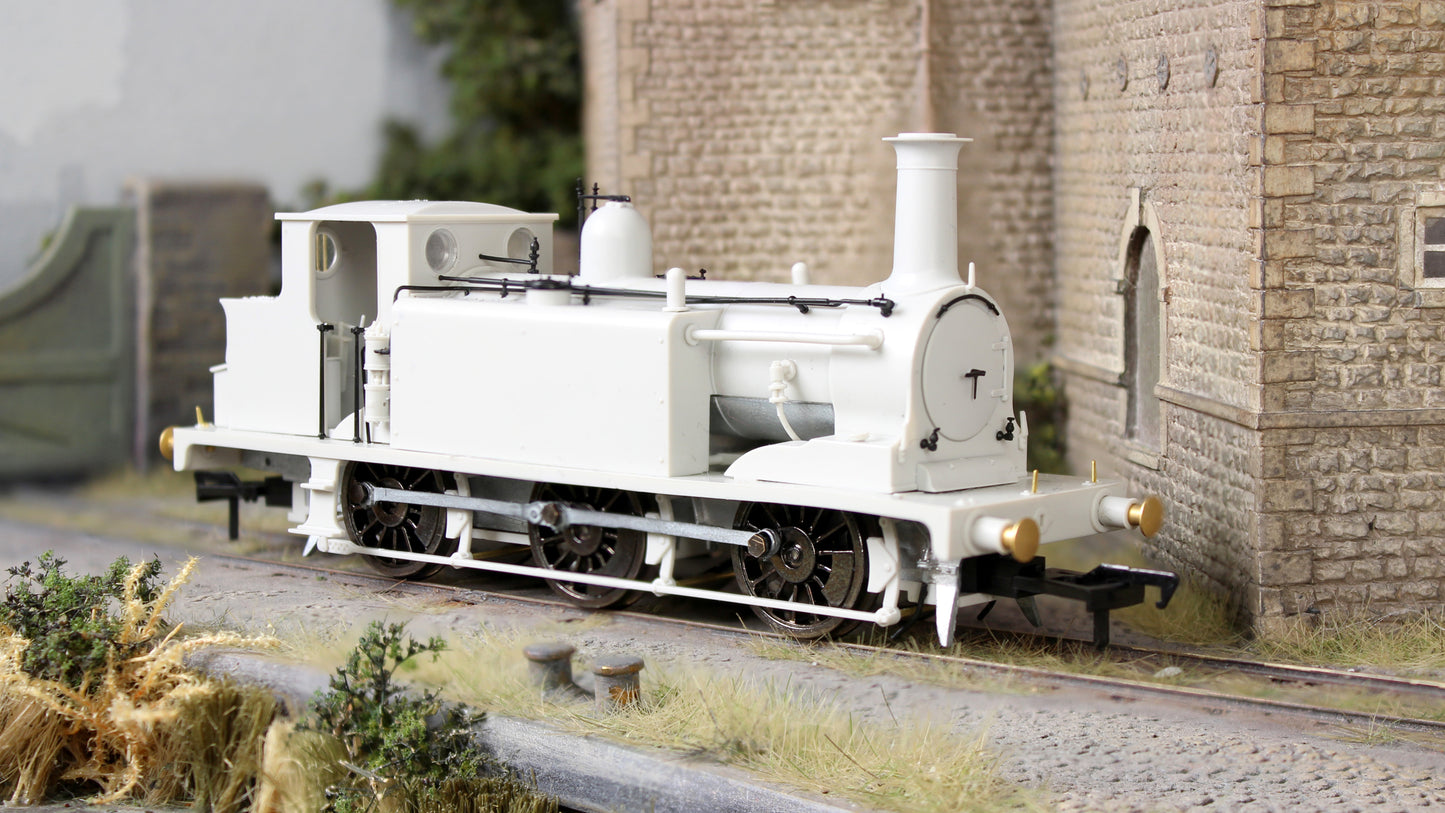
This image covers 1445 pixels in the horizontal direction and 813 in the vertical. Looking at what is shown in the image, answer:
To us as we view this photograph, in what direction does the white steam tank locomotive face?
facing the viewer and to the right of the viewer

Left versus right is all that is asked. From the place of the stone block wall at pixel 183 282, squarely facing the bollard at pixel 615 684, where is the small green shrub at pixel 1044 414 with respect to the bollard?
left

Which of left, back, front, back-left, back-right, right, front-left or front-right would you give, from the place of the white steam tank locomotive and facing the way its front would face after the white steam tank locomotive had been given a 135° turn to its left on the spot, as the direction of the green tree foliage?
front

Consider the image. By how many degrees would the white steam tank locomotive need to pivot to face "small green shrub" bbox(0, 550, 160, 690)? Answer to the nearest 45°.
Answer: approximately 135° to its right

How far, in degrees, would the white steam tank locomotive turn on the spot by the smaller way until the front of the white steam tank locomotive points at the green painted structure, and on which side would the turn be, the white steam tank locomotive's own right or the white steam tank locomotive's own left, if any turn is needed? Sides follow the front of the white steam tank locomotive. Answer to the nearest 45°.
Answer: approximately 180°

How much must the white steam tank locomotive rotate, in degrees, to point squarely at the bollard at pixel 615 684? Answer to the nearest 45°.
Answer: approximately 45° to its right

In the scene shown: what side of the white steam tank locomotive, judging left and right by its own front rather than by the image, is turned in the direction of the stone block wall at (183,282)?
back

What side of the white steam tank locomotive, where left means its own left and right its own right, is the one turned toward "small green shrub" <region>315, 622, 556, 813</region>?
right

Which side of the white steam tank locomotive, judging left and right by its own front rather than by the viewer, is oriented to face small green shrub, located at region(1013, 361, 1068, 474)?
left
